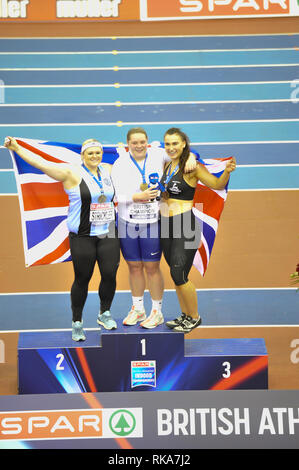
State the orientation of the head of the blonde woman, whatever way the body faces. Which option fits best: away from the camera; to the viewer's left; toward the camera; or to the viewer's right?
toward the camera

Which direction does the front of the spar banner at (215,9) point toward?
toward the camera

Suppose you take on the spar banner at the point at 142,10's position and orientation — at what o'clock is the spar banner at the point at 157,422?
the spar banner at the point at 157,422 is roughly at 12 o'clock from the spar banner at the point at 142,10.

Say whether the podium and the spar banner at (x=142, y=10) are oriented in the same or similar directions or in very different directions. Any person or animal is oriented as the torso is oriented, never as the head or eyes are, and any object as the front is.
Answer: same or similar directions

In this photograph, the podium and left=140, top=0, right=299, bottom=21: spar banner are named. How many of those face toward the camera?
2

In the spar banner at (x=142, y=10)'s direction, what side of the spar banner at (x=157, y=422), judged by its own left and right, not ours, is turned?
back

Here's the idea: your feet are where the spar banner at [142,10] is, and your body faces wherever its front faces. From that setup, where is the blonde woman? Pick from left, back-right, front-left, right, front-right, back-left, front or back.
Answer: front

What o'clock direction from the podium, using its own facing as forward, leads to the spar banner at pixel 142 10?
The spar banner is roughly at 6 o'clock from the podium.

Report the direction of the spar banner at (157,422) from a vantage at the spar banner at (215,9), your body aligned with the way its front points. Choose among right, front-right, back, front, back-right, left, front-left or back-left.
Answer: front

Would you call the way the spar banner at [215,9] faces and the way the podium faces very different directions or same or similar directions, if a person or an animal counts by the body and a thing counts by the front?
same or similar directions

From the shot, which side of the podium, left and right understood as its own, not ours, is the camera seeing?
front

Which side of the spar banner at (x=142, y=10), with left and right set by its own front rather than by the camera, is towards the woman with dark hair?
front

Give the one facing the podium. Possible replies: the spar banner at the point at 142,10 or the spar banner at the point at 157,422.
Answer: the spar banner at the point at 142,10
